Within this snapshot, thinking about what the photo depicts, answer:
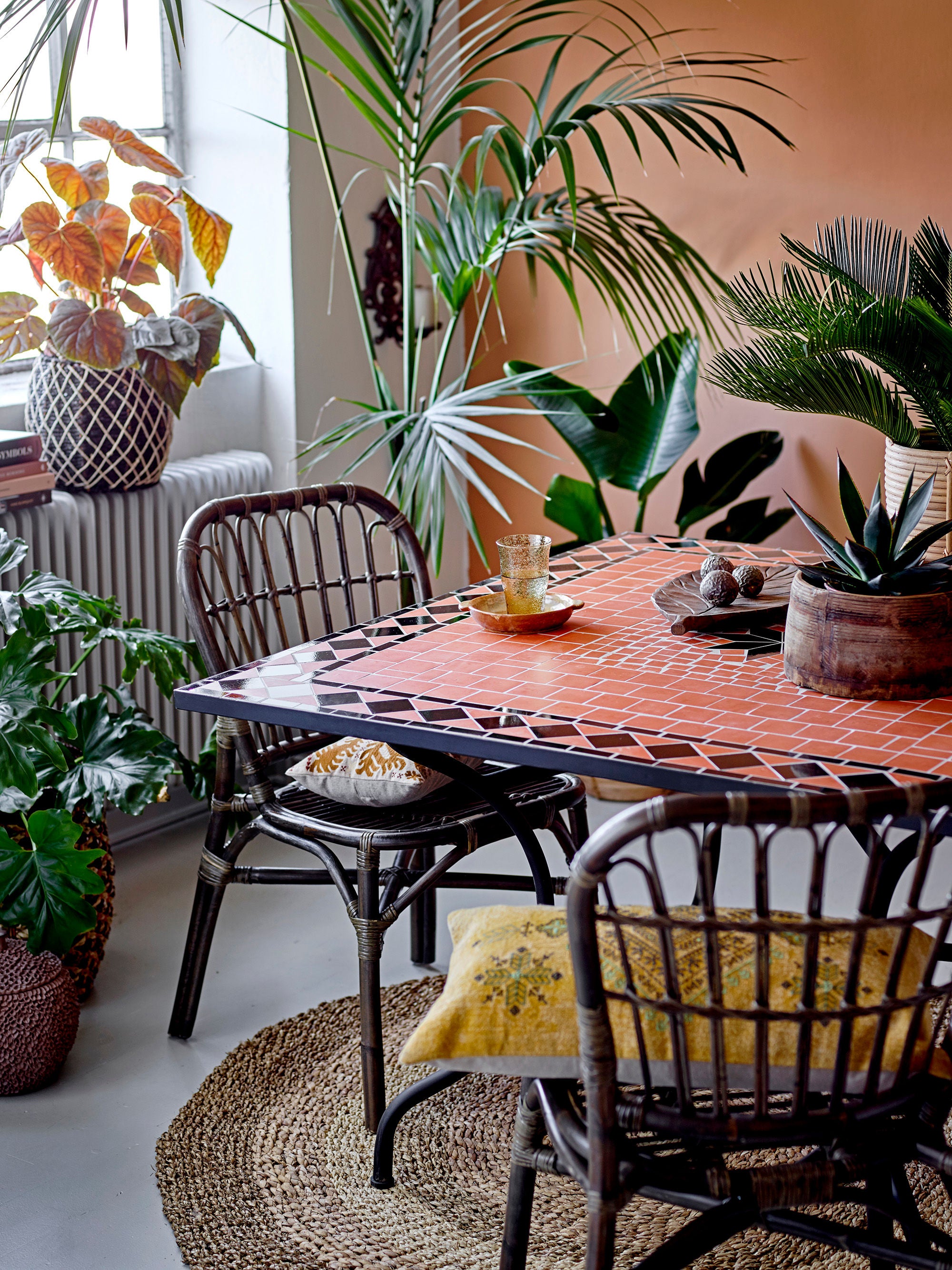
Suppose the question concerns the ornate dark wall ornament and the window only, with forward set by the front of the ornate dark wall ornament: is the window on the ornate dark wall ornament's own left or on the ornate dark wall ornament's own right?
on the ornate dark wall ornament's own right

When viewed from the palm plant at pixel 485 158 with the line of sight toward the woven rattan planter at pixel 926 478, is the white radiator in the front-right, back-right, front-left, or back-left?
back-right

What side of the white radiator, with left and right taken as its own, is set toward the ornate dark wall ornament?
left

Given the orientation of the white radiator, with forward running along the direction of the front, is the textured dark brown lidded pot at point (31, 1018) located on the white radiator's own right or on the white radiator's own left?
on the white radiator's own right

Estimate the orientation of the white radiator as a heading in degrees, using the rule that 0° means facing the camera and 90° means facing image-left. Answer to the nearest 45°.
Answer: approximately 315°

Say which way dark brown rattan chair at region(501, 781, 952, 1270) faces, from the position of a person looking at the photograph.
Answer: facing away from the viewer and to the left of the viewer

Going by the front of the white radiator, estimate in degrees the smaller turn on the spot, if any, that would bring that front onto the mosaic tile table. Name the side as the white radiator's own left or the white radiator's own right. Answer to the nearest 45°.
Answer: approximately 45° to the white radiator's own right

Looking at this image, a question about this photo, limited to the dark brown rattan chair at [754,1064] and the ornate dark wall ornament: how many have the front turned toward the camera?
1
